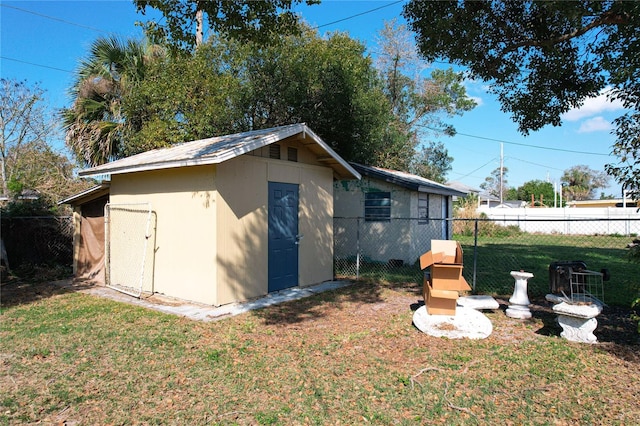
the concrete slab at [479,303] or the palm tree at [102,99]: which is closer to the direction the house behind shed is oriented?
the concrete slab

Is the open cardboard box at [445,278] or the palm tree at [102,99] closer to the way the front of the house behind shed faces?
the open cardboard box

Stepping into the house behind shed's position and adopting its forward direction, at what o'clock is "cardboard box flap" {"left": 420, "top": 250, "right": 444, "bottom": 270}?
The cardboard box flap is roughly at 1 o'clock from the house behind shed.

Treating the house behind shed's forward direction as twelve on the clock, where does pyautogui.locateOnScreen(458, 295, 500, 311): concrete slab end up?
The concrete slab is roughly at 1 o'clock from the house behind shed.

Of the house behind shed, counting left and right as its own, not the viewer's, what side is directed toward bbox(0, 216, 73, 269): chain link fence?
right

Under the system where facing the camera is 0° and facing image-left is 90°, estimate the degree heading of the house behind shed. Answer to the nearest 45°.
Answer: approximately 315°

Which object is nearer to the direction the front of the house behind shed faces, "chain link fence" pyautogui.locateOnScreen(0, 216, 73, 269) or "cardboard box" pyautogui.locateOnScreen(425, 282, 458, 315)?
the cardboard box

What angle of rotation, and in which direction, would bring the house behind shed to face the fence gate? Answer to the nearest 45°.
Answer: approximately 90° to its right

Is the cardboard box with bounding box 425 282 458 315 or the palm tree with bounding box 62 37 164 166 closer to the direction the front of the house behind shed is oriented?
the cardboard box

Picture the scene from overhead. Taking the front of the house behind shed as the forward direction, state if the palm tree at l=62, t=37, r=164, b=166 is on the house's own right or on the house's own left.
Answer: on the house's own right
